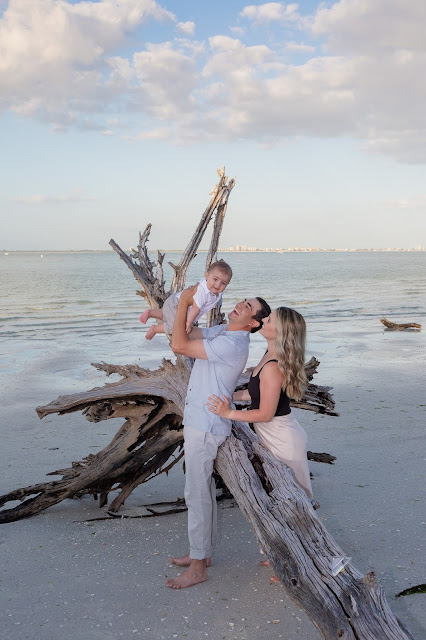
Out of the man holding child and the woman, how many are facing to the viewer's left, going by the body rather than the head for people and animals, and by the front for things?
2

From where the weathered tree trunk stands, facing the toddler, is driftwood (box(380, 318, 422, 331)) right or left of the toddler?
right

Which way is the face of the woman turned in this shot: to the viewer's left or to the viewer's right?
to the viewer's left

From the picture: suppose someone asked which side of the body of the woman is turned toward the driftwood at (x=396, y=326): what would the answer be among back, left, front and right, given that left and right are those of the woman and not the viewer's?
right

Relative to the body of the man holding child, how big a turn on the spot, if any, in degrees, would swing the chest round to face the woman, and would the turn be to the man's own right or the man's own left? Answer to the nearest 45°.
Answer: approximately 180°

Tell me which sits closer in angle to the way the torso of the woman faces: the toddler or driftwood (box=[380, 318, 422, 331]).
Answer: the toddler

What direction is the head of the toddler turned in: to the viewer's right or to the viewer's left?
to the viewer's right

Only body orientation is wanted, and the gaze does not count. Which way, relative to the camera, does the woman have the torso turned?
to the viewer's left

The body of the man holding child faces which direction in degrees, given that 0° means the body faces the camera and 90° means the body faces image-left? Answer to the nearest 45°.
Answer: approximately 90°
